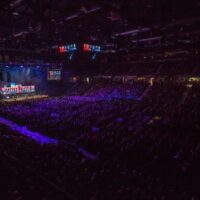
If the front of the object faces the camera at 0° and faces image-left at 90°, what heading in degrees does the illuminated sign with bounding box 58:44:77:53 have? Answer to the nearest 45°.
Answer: approximately 45°

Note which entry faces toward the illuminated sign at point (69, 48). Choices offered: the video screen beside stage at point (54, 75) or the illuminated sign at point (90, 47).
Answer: the video screen beside stage

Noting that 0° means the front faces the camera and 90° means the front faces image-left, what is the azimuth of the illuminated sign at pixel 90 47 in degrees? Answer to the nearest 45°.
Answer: approximately 0°

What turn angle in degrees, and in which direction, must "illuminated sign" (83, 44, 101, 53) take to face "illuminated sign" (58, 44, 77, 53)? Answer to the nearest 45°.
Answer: approximately 90° to its right

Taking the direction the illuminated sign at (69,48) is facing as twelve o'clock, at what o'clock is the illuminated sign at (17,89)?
the illuminated sign at (17,89) is roughly at 4 o'clock from the illuminated sign at (69,48).

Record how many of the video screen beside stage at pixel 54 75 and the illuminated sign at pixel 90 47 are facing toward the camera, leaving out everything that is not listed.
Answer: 2

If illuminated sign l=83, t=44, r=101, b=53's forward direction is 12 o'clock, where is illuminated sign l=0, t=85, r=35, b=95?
illuminated sign l=0, t=85, r=35, b=95 is roughly at 5 o'clock from illuminated sign l=83, t=44, r=101, b=53.

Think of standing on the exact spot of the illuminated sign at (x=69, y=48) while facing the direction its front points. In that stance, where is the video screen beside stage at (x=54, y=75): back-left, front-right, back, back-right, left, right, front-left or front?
back-right

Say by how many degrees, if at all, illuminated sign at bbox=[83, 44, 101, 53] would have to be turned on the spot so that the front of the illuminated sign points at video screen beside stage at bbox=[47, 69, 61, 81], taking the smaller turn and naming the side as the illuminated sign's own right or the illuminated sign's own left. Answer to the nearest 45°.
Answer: approximately 180°

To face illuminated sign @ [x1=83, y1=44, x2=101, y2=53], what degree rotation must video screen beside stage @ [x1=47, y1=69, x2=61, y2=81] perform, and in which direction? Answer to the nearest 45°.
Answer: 0° — it already faces it

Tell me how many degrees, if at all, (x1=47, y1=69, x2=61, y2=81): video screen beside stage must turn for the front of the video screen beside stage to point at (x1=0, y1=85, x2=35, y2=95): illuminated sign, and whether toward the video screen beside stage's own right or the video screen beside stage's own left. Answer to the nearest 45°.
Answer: approximately 45° to the video screen beside stage's own right
